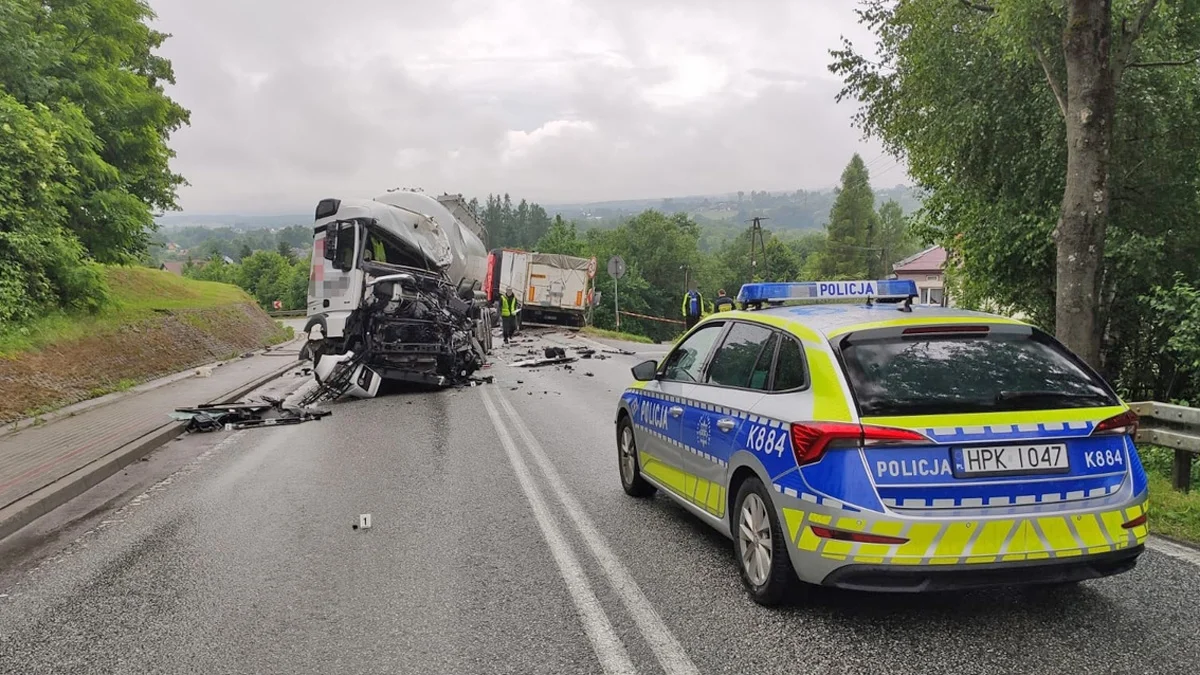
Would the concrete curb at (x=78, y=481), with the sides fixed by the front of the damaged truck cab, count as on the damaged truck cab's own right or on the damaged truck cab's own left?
on the damaged truck cab's own right

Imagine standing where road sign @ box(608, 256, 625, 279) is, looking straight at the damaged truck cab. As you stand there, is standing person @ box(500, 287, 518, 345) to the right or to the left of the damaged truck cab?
right

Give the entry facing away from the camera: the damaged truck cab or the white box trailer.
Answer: the white box trailer

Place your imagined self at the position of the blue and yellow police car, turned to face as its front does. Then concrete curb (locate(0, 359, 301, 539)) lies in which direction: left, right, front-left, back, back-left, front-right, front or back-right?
front-left

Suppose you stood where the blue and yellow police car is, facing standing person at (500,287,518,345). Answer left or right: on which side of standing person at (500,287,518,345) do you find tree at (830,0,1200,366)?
right

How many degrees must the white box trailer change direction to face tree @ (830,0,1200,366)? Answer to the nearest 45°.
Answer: approximately 180°

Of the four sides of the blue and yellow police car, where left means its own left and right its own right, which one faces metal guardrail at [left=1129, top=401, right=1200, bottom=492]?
right

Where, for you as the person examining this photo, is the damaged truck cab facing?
facing the viewer and to the right of the viewer

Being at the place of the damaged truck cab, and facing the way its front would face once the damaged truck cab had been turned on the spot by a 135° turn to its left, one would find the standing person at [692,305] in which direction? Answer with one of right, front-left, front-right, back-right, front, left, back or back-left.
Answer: front-right

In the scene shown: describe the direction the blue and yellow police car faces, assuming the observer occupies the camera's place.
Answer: facing away from the viewer and to the left of the viewer

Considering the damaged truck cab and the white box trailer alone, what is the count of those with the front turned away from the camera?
1

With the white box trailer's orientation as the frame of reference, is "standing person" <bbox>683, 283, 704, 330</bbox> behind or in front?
behind

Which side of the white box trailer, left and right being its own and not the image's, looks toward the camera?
back

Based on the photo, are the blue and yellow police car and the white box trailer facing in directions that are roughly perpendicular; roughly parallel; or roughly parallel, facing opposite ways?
roughly parallel

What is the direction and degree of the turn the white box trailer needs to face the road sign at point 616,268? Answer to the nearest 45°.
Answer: approximately 135° to its right
